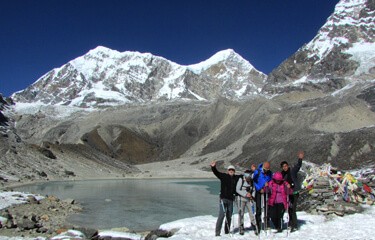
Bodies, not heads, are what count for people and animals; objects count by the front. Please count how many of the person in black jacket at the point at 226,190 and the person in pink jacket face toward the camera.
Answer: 2

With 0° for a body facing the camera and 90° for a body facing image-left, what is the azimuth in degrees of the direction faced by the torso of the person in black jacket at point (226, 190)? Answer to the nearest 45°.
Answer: approximately 0°

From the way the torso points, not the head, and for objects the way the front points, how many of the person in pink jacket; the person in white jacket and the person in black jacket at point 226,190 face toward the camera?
3

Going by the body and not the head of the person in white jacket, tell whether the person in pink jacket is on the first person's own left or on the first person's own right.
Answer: on the first person's own left

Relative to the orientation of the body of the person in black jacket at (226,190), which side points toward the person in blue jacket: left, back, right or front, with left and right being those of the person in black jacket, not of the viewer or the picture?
left

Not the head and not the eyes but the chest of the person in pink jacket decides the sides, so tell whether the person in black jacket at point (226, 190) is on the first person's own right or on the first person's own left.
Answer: on the first person's own right

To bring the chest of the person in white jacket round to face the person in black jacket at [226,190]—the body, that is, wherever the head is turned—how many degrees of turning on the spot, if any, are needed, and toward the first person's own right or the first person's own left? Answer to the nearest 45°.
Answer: approximately 45° to the first person's own right

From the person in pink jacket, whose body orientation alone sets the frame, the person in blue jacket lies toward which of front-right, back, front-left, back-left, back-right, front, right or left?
right

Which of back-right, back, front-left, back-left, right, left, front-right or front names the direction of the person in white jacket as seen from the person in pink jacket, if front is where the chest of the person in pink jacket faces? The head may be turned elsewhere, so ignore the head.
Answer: right
